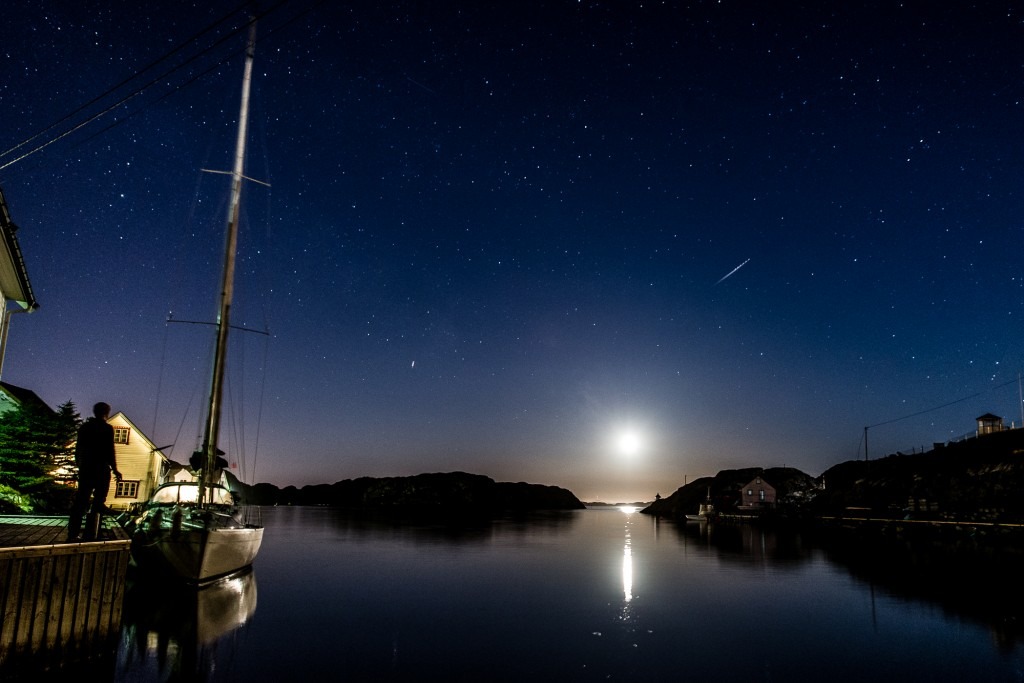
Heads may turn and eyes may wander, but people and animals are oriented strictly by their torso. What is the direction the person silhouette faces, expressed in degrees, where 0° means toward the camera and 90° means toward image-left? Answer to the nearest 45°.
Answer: approximately 225°

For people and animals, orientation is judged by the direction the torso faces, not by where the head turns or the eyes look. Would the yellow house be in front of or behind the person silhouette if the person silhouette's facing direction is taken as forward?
in front

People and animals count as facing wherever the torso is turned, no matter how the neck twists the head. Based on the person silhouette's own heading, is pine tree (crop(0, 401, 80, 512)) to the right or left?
on its left
